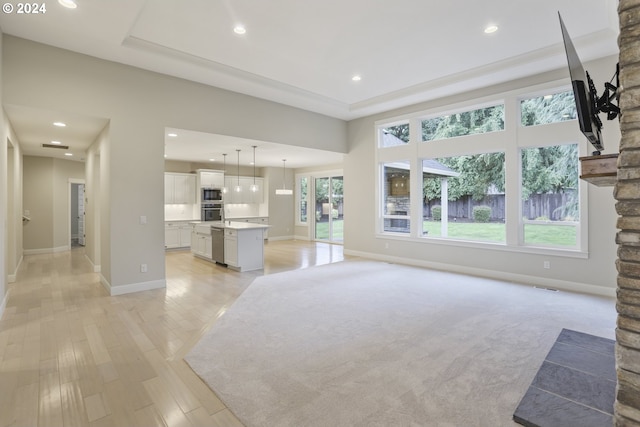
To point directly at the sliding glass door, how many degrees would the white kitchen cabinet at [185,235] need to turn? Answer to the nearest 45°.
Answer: approximately 90° to its left

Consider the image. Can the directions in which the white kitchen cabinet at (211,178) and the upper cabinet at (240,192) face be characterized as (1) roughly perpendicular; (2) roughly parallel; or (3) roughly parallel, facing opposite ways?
roughly parallel

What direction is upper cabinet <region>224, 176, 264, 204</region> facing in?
toward the camera

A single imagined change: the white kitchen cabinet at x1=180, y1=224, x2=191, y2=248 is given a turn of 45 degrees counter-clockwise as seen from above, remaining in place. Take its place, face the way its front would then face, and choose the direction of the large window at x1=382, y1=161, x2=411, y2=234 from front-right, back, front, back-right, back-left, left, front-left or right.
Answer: front

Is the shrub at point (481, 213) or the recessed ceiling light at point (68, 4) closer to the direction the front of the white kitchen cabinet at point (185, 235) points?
the recessed ceiling light

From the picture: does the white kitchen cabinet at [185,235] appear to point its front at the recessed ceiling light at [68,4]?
yes

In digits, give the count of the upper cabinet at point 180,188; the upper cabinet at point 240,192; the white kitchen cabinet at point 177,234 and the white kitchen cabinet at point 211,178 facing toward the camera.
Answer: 4

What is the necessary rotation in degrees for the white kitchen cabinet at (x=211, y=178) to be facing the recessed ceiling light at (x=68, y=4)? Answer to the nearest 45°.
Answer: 0° — it already faces it

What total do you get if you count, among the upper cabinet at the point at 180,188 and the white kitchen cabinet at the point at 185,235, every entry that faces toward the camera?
2

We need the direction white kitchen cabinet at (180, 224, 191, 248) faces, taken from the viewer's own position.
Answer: facing the viewer

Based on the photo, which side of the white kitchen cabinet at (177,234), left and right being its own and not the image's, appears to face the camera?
front

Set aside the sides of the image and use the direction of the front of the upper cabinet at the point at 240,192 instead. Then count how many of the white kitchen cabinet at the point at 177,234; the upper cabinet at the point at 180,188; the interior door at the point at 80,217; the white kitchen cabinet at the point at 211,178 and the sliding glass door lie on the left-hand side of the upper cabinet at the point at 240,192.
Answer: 1

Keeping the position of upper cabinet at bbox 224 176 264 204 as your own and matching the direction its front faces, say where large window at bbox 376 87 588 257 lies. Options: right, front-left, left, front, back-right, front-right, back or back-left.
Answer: front-left

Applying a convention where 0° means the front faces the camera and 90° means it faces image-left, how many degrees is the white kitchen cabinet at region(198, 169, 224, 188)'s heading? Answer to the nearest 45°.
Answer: approximately 0°

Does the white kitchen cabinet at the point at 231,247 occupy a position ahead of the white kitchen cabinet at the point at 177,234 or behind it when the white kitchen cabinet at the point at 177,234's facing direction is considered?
ahead

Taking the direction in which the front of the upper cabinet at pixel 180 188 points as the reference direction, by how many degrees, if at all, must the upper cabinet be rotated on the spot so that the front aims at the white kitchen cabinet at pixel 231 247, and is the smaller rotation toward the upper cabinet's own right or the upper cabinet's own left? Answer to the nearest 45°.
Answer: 0° — it already faces it
